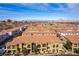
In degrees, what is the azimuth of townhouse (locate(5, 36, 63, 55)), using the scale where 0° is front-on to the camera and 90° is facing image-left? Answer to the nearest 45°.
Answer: approximately 0°

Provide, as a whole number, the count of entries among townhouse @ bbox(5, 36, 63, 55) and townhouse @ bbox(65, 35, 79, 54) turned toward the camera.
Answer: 2

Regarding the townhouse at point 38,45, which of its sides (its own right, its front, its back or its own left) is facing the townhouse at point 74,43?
left

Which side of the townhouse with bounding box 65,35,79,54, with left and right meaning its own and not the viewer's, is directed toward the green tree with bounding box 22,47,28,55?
right

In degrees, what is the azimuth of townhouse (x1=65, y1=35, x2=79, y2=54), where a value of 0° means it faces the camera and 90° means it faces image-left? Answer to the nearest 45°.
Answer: approximately 0°
